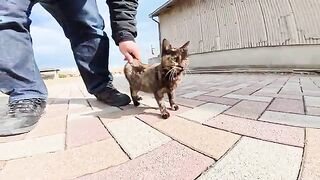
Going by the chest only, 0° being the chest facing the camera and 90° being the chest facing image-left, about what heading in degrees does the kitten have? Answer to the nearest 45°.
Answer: approximately 315°

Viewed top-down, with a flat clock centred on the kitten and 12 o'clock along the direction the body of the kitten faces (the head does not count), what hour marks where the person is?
The person is roughly at 5 o'clock from the kitten.

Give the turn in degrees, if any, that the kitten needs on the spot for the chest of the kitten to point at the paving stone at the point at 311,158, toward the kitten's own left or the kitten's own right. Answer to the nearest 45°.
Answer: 0° — it already faces it

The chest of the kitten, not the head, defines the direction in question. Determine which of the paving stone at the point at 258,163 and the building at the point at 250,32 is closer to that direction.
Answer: the paving stone

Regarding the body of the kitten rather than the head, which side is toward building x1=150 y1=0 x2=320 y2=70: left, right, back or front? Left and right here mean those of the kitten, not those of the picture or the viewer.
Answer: left

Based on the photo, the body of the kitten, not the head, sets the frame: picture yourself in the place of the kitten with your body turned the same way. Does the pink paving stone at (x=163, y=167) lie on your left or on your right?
on your right

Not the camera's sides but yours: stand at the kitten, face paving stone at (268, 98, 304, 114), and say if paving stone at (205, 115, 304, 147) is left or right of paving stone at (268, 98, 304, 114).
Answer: right

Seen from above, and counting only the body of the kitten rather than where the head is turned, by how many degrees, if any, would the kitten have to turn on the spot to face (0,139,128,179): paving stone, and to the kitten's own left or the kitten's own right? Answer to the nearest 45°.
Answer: approximately 90° to the kitten's own right

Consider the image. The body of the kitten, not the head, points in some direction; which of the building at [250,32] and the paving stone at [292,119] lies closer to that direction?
the paving stone

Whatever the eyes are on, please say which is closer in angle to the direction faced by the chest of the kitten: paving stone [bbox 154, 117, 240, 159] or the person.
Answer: the paving stone

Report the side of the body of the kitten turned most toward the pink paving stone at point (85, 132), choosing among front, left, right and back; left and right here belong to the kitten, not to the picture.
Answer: right

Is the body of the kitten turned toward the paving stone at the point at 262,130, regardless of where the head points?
yes
